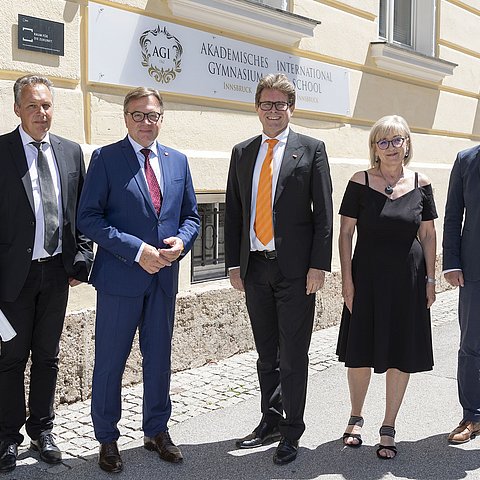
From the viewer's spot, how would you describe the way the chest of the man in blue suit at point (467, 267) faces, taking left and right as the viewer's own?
facing the viewer

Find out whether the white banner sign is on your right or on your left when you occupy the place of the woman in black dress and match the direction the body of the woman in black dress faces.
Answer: on your right

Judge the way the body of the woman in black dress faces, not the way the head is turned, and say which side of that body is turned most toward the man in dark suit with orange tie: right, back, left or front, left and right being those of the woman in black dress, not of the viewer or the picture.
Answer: right

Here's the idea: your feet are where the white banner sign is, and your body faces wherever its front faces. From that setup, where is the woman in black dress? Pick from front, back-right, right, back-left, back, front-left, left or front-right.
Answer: front

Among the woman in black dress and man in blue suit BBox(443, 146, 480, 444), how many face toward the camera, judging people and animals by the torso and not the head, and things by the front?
2

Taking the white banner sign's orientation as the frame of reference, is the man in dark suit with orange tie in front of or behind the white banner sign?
in front

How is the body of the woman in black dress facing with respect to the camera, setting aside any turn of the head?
toward the camera

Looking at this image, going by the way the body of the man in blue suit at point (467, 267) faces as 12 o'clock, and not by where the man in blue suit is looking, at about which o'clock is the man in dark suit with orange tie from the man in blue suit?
The man in dark suit with orange tie is roughly at 2 o'clock from the man in blue suit.

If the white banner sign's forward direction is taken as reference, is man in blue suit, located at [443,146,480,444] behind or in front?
in front

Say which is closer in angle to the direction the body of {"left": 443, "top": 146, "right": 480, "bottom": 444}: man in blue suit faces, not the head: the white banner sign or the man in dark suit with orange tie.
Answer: the man in dark suit with orange tie

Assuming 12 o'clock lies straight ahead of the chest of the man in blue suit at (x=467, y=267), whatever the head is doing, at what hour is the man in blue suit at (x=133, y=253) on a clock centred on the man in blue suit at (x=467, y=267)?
the man in blue suit at (x=133, y=253) is roughly at 2 o'clock from the man in blue suit at (x=467, y=267).

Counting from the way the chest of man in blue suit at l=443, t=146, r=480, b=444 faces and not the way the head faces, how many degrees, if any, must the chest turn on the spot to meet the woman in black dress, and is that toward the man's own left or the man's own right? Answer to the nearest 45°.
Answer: approximately 45° to the man's own right
